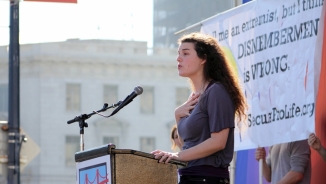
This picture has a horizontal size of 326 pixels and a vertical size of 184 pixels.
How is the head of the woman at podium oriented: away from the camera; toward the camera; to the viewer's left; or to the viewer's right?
to the viewer's left

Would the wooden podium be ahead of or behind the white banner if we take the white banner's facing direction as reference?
ahead

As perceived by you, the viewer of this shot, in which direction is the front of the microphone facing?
facing to the right of the viewer

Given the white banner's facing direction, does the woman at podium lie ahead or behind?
ahead

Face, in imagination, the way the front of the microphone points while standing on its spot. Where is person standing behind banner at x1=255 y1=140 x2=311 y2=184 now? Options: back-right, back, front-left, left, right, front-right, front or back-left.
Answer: front-left

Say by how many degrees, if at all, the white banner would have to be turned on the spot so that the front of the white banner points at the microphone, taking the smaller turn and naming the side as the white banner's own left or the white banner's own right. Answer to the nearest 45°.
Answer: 0° — it already faces it

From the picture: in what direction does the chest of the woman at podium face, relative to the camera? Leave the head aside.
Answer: to the viewer's left

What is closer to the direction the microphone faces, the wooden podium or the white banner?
the white banner

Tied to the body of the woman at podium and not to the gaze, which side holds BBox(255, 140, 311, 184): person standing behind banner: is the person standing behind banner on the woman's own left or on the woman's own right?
on the woman's own right

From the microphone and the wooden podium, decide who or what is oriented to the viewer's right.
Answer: the microphone

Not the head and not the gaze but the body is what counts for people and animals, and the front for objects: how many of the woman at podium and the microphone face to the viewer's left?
1
